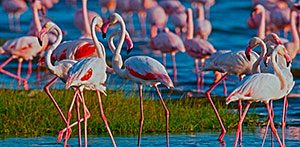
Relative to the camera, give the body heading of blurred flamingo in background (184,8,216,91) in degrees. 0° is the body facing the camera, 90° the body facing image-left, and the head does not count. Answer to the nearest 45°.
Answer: approximately 90°

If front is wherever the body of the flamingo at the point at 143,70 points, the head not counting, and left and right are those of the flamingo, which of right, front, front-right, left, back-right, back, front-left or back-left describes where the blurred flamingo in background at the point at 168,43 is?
right

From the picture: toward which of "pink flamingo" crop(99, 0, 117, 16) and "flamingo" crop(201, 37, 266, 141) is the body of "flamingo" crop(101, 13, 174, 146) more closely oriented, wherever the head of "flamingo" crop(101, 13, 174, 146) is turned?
the pink flamingo

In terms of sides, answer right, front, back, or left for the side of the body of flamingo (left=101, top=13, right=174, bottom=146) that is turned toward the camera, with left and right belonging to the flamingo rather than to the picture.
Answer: left

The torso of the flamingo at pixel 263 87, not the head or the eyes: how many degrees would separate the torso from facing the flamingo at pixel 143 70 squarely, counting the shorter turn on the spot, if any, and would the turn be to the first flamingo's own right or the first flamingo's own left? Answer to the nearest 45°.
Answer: approximately 180°

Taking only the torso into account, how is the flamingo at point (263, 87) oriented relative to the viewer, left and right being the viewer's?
facing to the right of the viewer
